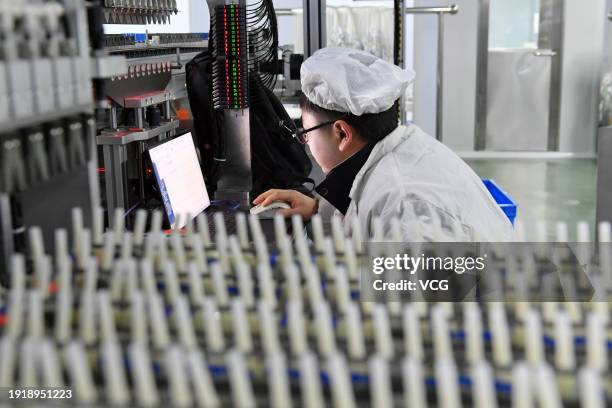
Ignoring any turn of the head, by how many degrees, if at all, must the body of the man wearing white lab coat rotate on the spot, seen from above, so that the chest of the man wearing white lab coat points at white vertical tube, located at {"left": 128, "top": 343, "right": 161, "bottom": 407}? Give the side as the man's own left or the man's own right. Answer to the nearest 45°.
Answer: approximately 90° to the man's own left

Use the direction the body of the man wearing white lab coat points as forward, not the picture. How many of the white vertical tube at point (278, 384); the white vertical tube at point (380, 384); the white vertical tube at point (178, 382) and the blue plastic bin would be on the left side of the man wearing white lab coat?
3

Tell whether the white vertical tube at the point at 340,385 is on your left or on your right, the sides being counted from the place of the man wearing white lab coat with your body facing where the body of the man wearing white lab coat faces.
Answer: on your left

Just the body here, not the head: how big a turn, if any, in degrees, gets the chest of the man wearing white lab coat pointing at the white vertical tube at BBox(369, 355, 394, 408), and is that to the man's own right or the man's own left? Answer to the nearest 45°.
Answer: approximately 90° to the man's own left

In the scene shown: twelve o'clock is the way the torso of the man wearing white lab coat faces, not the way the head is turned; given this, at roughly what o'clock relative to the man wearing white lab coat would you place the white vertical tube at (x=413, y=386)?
The white vertical tube is roughly at 9 o'clock from the man wearing white lab coat.

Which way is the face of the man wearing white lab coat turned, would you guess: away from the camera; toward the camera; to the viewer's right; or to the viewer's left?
to the viewer's left

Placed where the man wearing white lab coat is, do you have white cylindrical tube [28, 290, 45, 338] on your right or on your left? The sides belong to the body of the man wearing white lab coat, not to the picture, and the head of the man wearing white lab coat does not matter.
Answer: on your left

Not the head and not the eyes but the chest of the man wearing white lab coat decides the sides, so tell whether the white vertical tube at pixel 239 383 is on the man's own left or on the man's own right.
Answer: on the man's own left

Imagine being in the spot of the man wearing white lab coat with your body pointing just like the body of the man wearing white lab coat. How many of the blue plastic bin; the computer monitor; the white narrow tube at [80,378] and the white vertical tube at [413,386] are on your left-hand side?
2

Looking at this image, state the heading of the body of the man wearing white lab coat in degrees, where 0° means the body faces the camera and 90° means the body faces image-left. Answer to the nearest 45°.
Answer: approximately 90°

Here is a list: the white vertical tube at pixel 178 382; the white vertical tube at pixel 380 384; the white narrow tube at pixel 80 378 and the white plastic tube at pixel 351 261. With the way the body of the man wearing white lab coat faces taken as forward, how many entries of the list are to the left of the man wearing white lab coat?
4

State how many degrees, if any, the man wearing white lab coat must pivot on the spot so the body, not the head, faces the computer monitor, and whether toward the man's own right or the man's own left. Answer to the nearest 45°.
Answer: approximately 45° to the man's own right

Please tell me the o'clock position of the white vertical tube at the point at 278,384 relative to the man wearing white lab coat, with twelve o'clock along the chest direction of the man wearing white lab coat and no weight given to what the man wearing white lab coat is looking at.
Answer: The white vertical tube is roughly at 9 o'clock from the man wearing white lab coat.
